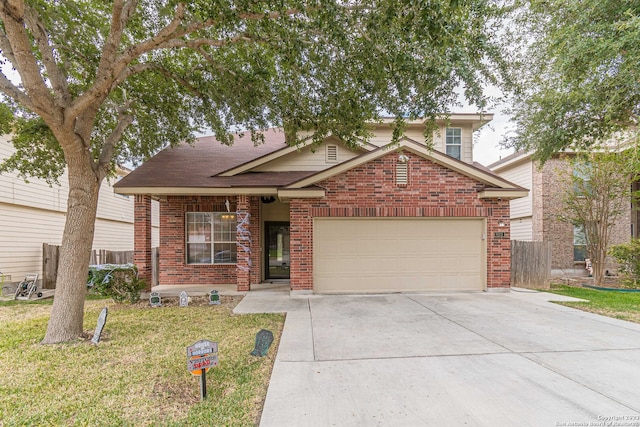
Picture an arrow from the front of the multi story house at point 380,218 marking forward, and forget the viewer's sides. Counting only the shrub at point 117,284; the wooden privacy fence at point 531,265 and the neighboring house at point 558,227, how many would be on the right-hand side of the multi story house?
1

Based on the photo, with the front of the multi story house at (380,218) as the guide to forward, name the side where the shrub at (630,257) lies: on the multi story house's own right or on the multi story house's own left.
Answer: on the multi story house's own left

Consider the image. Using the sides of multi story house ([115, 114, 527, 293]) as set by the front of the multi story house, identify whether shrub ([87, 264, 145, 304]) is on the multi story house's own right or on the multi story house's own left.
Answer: on the multi story house's own right

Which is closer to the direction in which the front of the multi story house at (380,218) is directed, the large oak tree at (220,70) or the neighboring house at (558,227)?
the large oak tree

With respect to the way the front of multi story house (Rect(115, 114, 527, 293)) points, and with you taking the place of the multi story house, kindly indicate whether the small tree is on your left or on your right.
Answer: on your left

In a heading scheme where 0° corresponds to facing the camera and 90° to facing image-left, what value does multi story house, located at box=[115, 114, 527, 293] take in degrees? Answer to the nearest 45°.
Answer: approximately 0°

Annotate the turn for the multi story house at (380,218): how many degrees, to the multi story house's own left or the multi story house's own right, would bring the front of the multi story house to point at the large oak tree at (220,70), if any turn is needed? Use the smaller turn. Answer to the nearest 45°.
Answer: approximately 45° to the multi story house's own right
